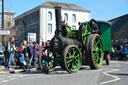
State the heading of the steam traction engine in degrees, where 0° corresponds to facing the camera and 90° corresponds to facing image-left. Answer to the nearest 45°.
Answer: approximately 45°

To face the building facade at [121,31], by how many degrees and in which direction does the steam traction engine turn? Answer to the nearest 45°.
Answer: approximately 135° to its right
